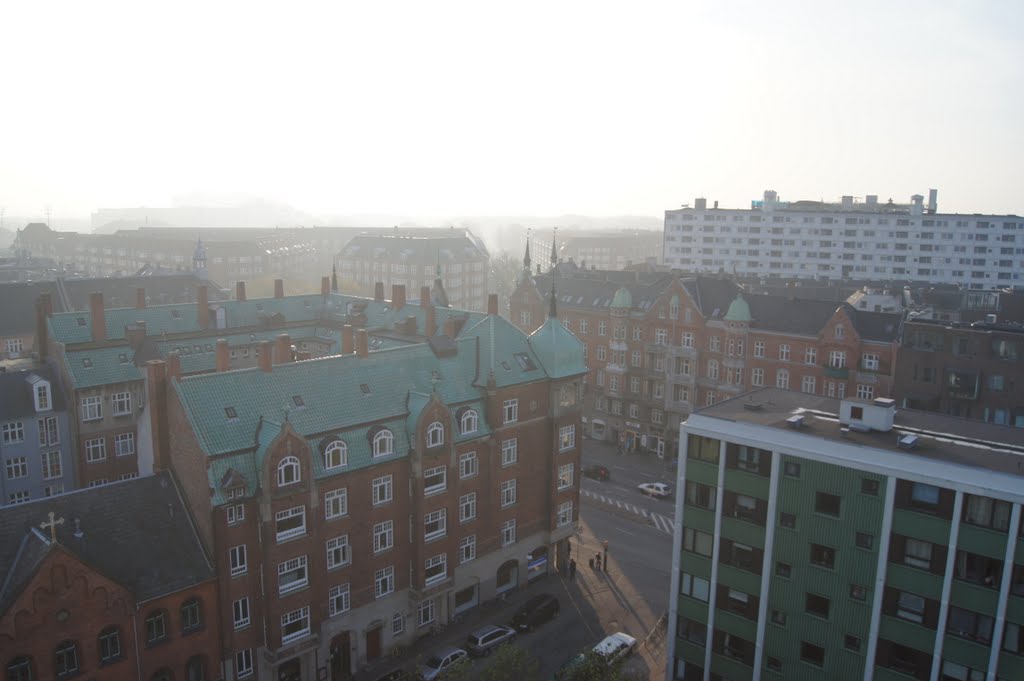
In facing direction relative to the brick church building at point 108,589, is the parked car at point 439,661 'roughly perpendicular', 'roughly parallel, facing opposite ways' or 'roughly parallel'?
roughly perpendicular

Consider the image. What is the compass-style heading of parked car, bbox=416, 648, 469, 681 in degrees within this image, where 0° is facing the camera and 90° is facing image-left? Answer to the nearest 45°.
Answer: approximately 45°

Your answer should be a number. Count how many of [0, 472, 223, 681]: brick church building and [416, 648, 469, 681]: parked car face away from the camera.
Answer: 0

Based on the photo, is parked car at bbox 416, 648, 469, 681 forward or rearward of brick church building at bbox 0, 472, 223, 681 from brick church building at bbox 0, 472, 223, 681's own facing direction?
forward

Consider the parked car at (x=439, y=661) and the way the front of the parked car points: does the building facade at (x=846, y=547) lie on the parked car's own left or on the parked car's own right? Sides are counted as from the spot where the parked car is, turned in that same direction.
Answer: on the parked car's own left

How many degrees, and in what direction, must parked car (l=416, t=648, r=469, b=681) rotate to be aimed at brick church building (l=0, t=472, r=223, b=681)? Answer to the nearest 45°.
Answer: approximately 45° to its right
